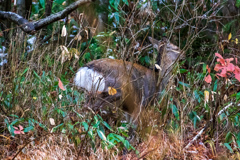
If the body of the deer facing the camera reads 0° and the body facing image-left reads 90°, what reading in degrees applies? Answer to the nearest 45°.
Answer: approximately 225°
